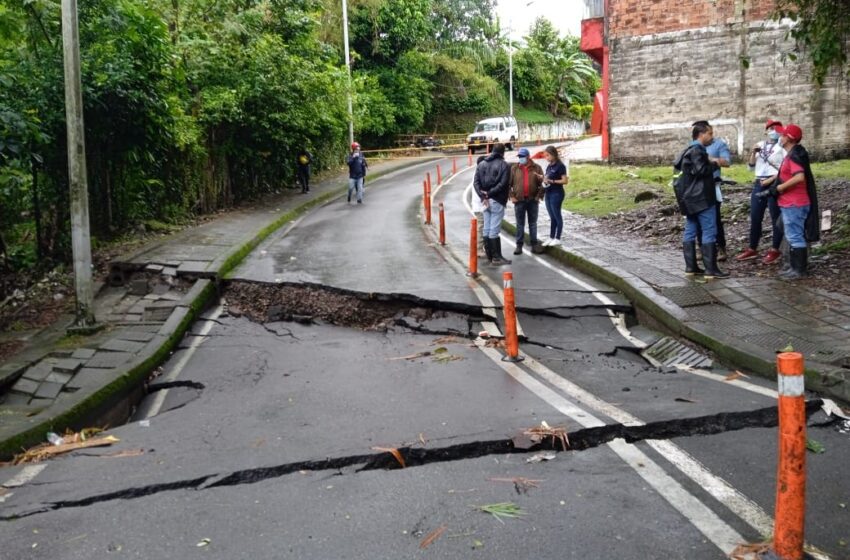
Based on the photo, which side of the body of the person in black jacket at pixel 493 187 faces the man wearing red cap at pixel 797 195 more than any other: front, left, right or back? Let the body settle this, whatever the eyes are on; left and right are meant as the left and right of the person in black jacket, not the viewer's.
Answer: right

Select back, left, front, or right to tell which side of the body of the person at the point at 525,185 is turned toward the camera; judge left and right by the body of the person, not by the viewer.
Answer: front

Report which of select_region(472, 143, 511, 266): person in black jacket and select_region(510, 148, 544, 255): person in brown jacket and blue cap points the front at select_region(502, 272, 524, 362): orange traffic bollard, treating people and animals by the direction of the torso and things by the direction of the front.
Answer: the person in brown jacket and blue cap

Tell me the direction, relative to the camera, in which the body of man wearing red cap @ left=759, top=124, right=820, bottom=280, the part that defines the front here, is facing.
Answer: to the viewer's left

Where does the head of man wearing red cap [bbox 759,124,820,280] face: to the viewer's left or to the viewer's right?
to the viewer's left

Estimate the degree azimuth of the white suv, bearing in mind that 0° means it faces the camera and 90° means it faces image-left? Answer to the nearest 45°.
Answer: approximately 45°

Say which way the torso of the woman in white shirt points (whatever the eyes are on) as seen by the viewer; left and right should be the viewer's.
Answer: facing the viewer and to the left of the viewer

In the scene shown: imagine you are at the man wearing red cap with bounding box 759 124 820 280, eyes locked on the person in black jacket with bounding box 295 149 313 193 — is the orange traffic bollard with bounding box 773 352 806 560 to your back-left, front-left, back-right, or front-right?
back-left

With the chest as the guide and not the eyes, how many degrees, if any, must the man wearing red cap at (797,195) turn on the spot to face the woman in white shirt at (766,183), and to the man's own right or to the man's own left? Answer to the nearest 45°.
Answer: approximately 90° to the man's own right

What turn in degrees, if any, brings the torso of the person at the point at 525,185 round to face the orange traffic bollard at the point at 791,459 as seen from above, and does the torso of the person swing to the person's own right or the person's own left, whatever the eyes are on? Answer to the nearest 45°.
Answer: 0° — they already face it

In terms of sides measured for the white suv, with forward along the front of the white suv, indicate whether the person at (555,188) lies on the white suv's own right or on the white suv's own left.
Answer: on the white suv's own left
